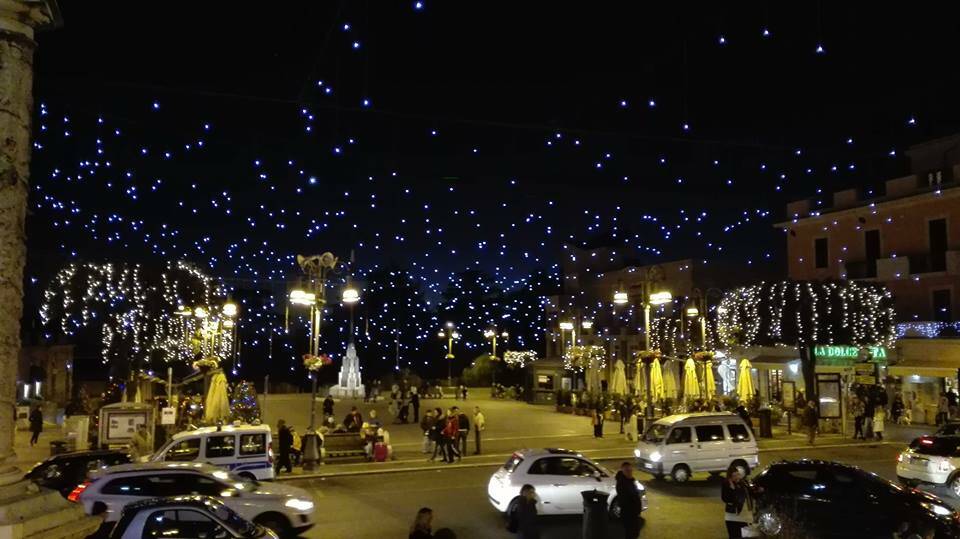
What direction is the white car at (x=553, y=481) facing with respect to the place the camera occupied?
facing to the right of the viewer

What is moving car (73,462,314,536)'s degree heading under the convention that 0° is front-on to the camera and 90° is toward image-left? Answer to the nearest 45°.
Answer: approximately 270°

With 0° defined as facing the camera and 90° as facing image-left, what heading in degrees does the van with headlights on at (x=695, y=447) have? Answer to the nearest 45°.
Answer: approximately 45°

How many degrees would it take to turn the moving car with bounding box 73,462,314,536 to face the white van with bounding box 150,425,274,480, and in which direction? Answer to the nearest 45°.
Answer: approximately 90° to its left

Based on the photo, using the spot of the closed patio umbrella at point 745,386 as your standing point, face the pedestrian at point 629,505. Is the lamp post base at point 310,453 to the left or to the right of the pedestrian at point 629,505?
right

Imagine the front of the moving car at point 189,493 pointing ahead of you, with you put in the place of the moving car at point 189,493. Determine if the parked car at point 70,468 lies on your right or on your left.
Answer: on your left

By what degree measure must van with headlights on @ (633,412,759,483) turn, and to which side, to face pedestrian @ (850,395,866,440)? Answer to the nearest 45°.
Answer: approximately 180°

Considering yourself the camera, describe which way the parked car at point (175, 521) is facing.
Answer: facing to the right of the viewer

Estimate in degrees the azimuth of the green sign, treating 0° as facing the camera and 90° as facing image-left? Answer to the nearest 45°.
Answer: approximately 0°
